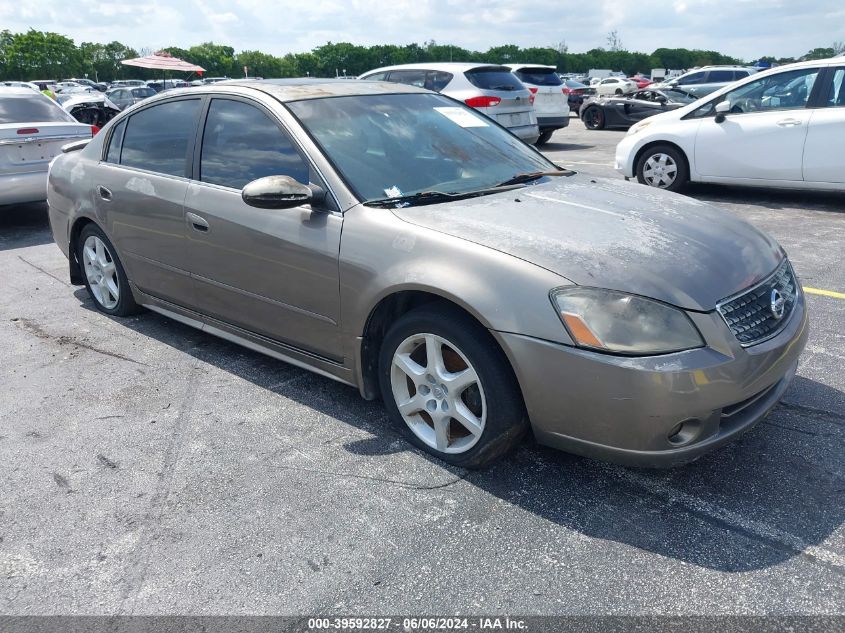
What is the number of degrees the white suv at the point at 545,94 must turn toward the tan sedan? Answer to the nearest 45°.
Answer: approximately 135° to its left

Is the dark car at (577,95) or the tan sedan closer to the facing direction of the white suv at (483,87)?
the dark car

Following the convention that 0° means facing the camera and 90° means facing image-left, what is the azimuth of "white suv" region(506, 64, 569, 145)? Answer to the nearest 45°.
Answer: approximately 135°

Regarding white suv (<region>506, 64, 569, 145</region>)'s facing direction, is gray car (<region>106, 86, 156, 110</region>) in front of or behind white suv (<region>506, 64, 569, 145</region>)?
in front

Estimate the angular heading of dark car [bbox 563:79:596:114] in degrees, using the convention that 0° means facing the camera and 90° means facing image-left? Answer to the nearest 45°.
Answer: approximately 135°

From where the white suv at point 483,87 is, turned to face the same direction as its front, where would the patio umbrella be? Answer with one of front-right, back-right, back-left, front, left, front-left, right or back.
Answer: front

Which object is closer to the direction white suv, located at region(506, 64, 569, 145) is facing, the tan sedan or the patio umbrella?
the patio umbrella

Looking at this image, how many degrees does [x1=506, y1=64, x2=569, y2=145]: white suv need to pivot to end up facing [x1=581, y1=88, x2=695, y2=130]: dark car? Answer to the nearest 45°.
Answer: approximately 90° to its right

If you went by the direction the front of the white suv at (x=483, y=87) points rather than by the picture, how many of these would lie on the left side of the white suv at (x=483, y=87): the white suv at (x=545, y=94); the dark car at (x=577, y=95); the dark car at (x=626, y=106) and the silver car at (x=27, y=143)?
1

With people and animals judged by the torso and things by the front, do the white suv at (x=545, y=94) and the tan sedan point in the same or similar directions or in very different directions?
very different directions

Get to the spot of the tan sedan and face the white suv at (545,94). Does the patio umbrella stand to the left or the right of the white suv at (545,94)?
left

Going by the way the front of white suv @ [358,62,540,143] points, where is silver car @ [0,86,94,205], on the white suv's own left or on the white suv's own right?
on the white suv's own left

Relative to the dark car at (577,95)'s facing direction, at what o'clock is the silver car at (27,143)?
The silver car is roughly at 8 o'clock from the dark car.

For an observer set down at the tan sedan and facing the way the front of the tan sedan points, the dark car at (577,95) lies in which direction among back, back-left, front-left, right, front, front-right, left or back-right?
back-left

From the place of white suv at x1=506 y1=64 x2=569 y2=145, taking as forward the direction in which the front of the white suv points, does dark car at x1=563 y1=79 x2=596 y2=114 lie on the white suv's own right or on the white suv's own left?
on the white suv's own right

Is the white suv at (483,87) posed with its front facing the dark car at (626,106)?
no

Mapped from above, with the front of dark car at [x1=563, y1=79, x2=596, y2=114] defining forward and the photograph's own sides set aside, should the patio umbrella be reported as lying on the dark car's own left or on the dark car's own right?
on the dark car's own left

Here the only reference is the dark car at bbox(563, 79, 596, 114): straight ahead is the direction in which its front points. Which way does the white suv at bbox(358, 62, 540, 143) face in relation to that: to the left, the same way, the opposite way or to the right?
the same way

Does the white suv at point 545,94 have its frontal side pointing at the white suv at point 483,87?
no

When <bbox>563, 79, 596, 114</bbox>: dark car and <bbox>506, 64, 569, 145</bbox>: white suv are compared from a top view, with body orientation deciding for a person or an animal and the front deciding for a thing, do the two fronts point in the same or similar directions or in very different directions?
same or similar directions

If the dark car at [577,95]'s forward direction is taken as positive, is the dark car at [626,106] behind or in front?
behind
